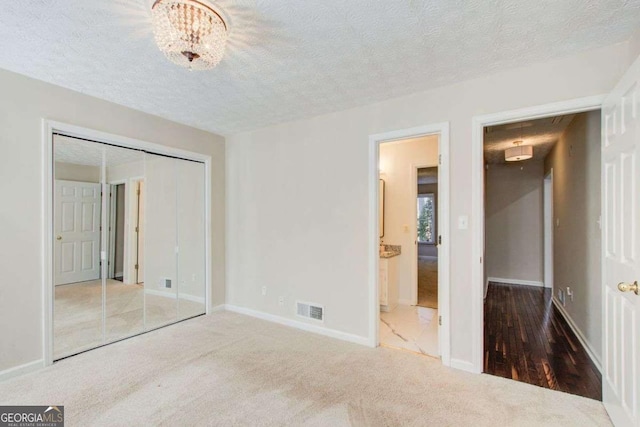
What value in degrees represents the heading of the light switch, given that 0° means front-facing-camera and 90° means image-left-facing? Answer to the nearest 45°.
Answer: approximately 0°

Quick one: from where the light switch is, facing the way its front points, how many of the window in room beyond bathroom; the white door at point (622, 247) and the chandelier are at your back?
1

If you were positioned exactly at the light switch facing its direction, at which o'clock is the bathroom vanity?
The bathroom vanity is roughly at 5 o'clock from the light switch.

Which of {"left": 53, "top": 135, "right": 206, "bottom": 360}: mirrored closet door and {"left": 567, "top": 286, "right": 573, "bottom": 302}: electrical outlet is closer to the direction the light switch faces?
the mirrored closet door

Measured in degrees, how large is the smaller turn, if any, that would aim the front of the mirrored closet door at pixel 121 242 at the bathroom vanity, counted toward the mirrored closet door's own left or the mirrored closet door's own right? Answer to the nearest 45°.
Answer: approximately 45° to the mirrored closet door's own left

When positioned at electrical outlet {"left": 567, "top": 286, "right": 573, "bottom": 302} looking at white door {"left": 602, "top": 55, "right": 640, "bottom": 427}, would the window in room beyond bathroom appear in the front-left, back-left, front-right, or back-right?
back-right

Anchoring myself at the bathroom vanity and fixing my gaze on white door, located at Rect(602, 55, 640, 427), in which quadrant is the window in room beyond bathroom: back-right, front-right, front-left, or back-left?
back-left

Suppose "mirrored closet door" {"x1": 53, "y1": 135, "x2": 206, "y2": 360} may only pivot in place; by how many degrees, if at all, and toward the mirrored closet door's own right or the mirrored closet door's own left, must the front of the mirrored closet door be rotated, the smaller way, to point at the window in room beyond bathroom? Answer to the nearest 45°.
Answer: approximately 45° to the mirrored closet door's own left

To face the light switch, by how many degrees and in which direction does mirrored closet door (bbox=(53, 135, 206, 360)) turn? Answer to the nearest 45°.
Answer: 0° — it already faces it

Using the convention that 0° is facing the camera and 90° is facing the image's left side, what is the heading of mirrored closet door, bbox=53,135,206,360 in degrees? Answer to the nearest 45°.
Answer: approximately 315°

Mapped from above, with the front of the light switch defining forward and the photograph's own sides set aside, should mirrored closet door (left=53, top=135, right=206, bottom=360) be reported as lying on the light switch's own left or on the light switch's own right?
on the light switch's own right

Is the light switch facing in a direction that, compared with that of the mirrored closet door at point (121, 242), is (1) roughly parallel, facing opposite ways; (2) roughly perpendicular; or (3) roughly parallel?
roughly perpendicular

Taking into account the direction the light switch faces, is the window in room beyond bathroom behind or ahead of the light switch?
behind
